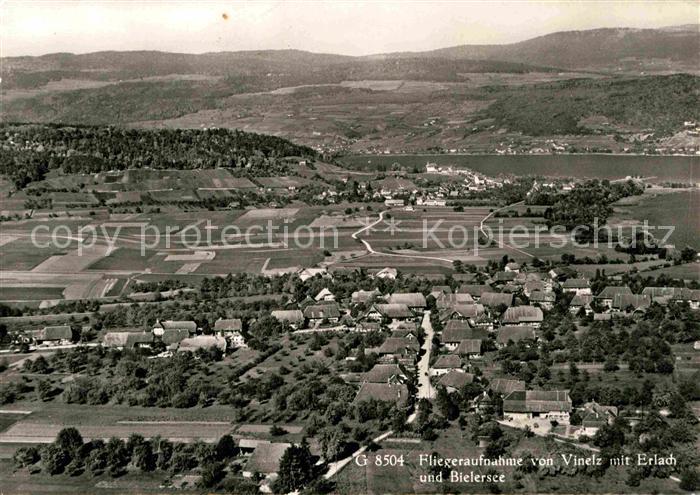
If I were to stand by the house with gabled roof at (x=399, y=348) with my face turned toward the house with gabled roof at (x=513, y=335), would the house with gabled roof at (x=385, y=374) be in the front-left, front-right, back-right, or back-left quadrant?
back-right

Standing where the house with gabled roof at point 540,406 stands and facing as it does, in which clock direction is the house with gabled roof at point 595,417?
the house with gabled roof at point 595,417 is roughly at 10 o'clock from the house with gabled roof at point 540,406.

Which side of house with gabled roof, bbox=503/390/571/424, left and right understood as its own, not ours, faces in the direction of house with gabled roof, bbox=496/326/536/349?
back

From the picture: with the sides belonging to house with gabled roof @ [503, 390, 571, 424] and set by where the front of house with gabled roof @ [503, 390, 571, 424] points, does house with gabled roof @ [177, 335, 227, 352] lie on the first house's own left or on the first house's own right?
on the first house's own right

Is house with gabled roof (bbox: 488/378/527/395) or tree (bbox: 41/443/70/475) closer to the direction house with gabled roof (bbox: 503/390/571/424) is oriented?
the tree

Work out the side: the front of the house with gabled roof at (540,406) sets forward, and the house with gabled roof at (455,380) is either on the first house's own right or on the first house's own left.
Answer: on the first house's own right

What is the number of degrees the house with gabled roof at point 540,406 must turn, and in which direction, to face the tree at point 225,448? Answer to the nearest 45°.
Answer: approximately 45° to its right

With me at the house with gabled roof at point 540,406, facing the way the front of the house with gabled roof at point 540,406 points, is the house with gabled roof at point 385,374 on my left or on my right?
on my right

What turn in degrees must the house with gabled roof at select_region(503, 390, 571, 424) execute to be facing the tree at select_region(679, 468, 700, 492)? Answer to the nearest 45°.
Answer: approximately 45° to its left

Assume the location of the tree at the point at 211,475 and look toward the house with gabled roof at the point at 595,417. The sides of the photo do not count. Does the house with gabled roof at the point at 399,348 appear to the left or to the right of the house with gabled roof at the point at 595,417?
left

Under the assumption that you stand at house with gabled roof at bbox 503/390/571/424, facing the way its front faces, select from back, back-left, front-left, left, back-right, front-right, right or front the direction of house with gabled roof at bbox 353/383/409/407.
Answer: right

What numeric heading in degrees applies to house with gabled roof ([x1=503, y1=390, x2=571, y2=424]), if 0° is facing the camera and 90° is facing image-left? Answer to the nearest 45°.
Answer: approximately 0°

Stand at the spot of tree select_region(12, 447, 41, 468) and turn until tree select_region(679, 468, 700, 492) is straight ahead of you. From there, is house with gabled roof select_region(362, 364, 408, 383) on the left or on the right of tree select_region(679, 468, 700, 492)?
left

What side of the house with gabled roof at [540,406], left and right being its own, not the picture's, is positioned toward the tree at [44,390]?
right

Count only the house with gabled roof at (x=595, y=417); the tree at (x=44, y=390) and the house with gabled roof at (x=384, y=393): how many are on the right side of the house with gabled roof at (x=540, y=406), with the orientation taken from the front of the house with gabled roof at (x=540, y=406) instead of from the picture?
2
